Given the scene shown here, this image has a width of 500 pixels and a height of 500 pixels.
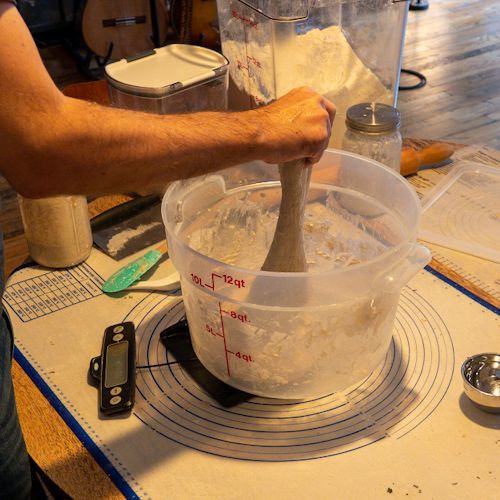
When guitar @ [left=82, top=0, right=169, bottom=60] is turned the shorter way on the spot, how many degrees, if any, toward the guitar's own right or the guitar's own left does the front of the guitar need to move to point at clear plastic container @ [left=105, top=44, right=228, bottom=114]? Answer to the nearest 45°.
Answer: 0° — it already faces it

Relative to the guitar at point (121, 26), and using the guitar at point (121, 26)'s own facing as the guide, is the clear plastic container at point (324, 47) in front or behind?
in front

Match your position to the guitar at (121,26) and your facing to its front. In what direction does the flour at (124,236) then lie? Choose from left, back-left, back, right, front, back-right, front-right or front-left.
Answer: front

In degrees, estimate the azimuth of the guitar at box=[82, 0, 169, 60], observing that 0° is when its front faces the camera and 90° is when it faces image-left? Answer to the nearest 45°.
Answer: approximately 0°

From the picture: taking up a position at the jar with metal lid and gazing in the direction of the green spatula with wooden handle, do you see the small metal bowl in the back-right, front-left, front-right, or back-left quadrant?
front-left

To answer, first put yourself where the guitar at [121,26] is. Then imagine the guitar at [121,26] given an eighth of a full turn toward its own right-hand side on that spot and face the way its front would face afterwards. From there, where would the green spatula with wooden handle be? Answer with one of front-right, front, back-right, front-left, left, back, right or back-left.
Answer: front-left

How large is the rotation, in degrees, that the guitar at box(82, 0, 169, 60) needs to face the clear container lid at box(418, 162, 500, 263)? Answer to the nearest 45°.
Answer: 0° — it already faces it

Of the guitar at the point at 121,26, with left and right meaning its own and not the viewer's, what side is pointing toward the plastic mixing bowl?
front

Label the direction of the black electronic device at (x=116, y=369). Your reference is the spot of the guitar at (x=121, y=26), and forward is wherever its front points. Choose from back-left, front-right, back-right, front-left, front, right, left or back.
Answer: front

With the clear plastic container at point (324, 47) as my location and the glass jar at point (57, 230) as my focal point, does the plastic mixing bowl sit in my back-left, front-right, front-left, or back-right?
front-left

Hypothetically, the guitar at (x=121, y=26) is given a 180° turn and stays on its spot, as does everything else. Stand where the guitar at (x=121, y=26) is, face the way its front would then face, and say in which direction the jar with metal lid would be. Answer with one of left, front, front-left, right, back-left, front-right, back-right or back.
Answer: back

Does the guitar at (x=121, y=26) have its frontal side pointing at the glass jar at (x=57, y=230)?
yes
